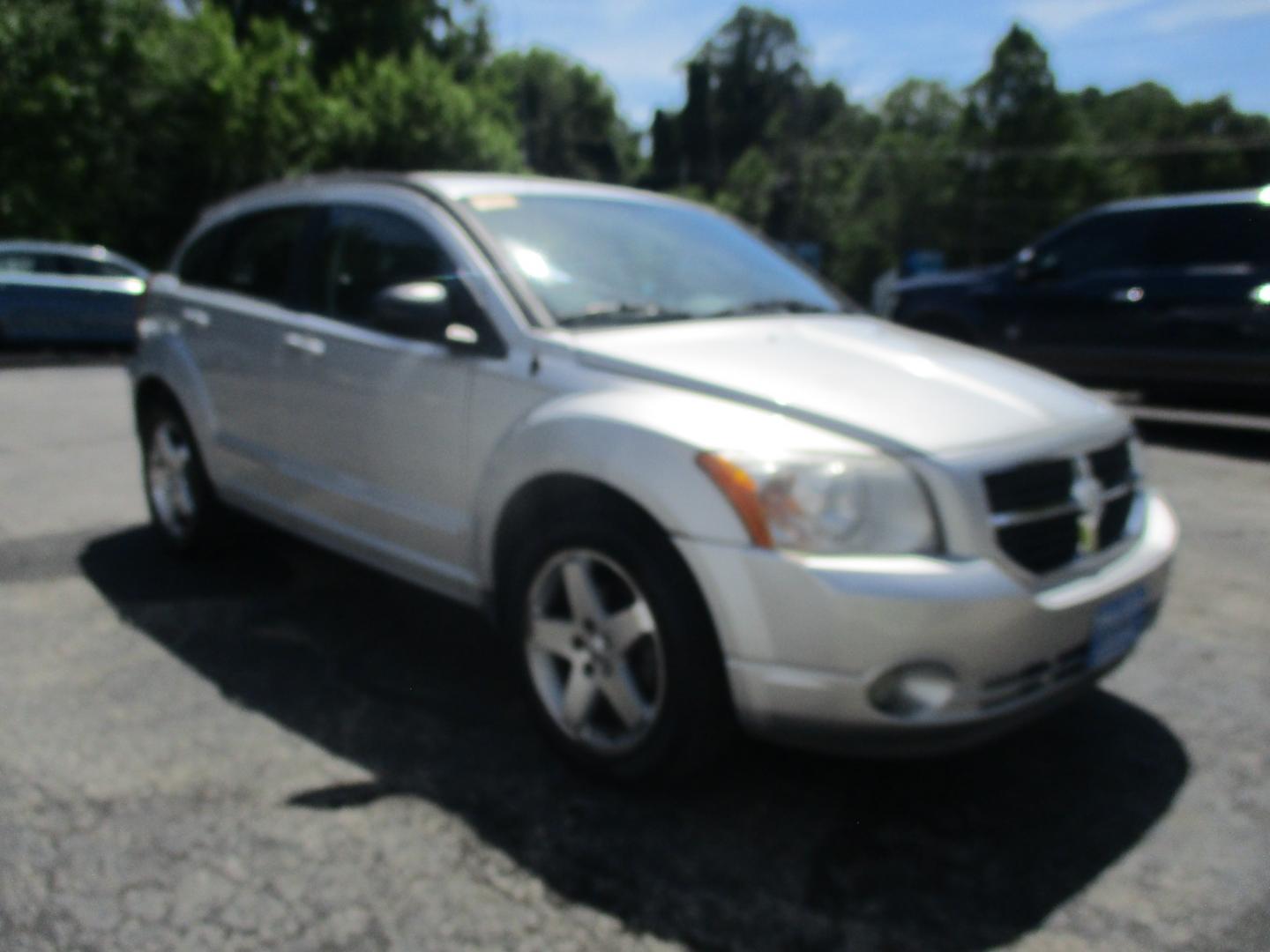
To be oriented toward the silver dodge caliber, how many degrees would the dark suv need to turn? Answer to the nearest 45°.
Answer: approximately 90° to its left

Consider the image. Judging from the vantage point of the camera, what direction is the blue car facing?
facing to the left of the viewer

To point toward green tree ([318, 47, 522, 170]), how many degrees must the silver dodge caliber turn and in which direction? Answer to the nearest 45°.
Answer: approximately 135° to its left

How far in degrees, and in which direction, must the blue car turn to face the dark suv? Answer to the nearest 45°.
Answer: approximately 135° to its left

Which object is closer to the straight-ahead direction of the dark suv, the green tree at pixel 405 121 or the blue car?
the blue car

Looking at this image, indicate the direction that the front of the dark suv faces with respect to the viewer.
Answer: facing to the left of the viewer

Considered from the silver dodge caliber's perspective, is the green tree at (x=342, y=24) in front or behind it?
behind
